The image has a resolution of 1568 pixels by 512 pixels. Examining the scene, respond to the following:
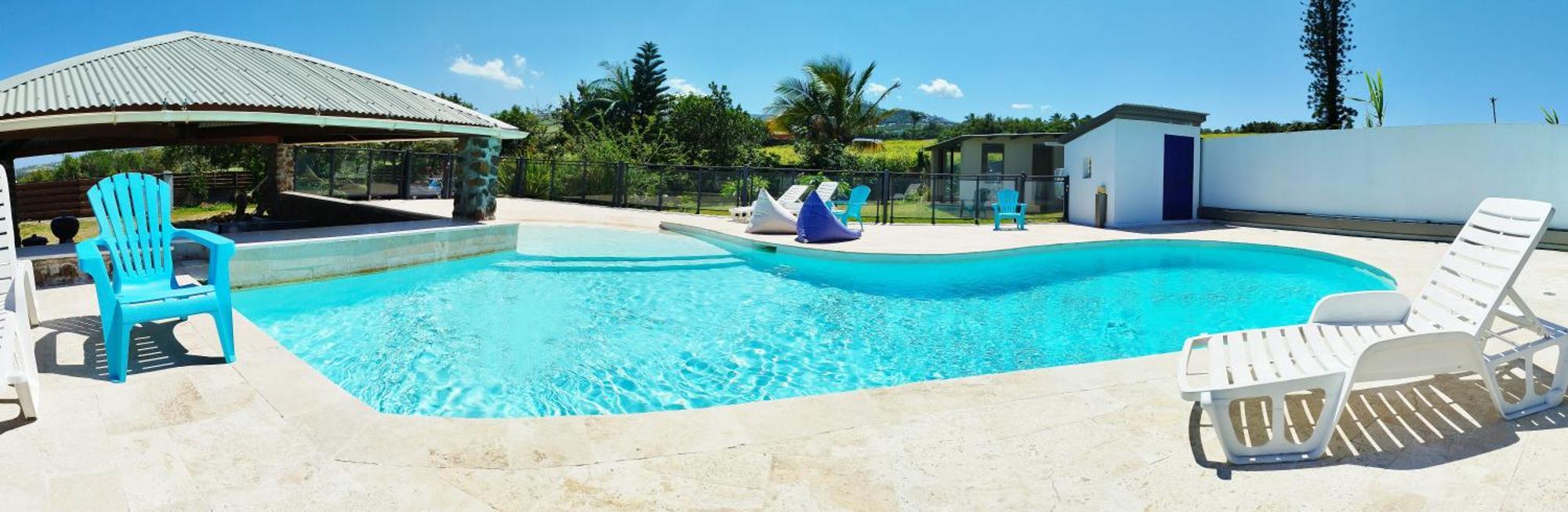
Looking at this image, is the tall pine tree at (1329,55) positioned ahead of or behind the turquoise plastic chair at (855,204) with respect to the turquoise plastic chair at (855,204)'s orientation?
behind

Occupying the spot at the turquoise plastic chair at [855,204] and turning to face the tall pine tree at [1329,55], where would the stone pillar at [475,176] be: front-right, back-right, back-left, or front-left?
back-left

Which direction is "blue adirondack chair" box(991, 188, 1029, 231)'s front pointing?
toward the camera

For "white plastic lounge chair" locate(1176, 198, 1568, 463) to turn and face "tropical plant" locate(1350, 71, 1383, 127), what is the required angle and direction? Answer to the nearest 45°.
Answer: approximately 135° to its right

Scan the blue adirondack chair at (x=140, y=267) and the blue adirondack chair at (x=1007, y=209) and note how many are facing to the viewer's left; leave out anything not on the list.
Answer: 0

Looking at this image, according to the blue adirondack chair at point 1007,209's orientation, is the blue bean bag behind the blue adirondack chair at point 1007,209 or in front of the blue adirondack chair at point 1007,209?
in front

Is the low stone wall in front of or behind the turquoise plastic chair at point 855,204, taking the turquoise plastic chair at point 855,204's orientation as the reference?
in front

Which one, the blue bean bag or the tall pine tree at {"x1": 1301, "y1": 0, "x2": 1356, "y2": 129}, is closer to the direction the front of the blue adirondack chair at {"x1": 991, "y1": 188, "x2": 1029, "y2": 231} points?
the blue bean bag

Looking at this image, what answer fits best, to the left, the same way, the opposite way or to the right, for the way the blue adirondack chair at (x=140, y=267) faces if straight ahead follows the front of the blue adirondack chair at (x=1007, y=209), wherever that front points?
to the left
